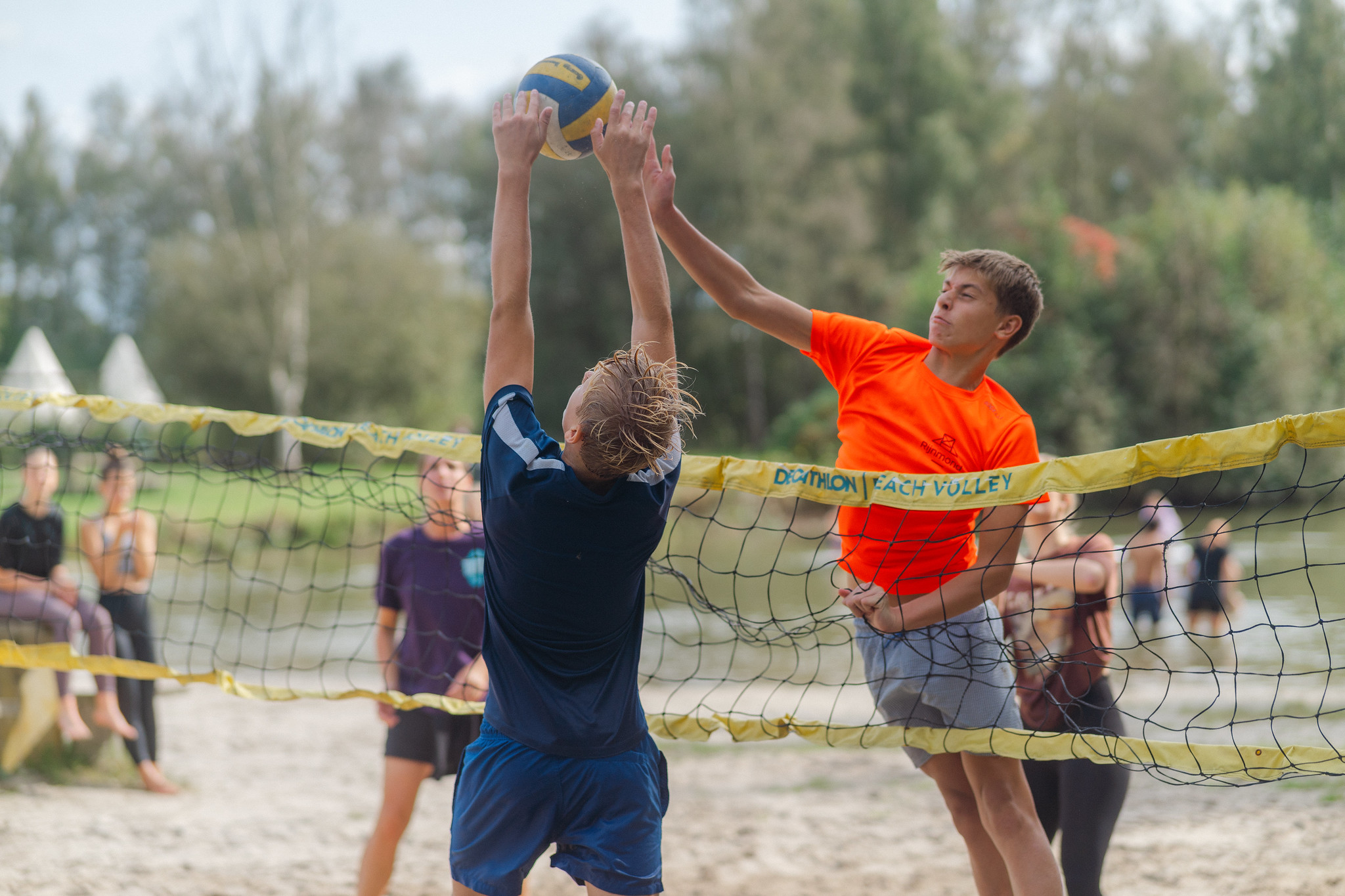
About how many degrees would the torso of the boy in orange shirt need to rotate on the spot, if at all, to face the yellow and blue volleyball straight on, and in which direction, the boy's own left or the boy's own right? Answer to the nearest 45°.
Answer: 0° — they already face it

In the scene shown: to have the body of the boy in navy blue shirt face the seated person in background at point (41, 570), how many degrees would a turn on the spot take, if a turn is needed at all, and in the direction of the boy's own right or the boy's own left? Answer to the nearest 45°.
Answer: approximately 45° to the boy's own left

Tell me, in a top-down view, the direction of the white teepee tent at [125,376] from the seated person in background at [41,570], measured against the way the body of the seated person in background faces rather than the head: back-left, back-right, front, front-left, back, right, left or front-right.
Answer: back-left

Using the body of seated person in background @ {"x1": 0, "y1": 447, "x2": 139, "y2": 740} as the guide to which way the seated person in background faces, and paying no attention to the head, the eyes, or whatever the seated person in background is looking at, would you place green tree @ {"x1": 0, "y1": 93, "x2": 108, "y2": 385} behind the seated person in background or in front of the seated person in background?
behind

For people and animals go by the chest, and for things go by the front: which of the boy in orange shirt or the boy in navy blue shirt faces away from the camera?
the boy in navy blue shirt

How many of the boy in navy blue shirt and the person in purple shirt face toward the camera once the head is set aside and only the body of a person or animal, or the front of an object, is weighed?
1

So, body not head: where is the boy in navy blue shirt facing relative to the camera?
away from the camera

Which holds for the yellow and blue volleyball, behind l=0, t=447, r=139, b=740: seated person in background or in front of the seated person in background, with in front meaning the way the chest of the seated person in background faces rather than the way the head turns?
in front

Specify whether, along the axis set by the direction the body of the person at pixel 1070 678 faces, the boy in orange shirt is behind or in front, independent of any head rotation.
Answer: in front

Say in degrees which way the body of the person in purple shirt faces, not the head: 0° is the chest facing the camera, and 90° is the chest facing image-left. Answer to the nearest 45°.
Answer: approximately 0°
